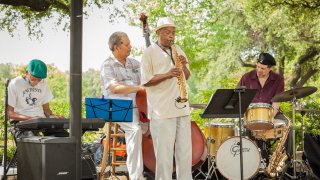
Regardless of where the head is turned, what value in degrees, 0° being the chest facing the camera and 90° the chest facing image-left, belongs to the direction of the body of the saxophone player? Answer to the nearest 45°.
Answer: approximately 315°

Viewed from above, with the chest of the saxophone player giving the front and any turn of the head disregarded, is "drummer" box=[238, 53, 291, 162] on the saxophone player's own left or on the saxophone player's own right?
on the saxophone player's own left

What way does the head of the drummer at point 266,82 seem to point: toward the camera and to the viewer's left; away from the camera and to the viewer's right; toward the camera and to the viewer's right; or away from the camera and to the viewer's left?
toward the camera and to the viewer's left

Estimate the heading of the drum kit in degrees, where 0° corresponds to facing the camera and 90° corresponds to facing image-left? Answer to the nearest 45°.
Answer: approximately 0°

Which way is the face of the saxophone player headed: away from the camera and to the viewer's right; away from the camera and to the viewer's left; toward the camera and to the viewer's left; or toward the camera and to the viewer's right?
toward the camera and to the viewer's right

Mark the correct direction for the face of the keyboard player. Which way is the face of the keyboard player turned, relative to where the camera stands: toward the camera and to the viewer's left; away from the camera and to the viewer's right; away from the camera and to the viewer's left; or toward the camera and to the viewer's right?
toward the camera and to the viewer's right

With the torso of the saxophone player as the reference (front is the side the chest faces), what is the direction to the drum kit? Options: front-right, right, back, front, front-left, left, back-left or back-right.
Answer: left

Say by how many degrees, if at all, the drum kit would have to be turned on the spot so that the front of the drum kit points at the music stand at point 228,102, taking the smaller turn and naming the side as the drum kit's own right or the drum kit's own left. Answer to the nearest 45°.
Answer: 0° — it already faces it

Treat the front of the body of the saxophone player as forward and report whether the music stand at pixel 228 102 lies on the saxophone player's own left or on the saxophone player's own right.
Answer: on the saxophone player's own left

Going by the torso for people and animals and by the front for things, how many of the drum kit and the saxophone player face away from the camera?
0
